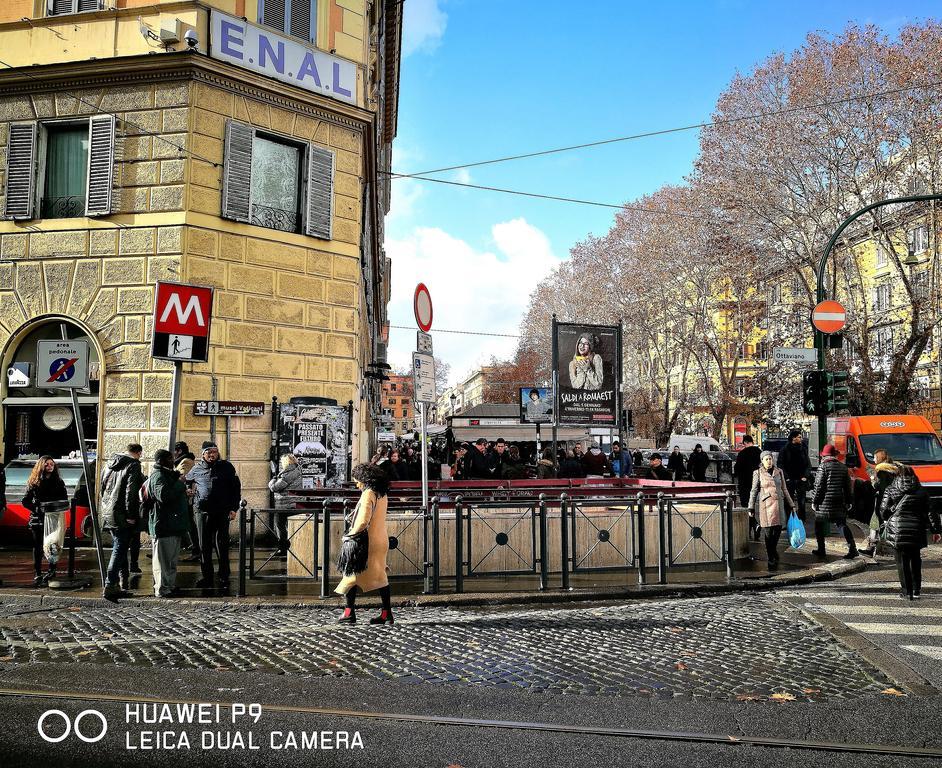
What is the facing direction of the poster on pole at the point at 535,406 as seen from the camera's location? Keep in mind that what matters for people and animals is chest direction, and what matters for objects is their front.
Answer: facing the viewer

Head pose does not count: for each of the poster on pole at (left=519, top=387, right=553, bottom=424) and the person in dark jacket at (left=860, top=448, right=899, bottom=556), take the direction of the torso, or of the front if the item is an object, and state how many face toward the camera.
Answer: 1

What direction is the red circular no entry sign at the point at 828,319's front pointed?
toward the camera

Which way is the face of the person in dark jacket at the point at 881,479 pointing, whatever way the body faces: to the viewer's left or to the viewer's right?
to the viewer's left

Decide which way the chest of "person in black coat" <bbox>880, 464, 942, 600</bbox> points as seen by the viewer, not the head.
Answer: away from the camera

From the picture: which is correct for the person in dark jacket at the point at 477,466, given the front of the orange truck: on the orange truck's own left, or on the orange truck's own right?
on the orange truck's own right

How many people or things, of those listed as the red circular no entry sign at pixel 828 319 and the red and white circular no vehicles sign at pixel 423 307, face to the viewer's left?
0

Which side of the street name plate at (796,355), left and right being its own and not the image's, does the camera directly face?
front

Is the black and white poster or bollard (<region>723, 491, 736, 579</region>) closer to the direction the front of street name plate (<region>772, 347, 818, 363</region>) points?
the bollard

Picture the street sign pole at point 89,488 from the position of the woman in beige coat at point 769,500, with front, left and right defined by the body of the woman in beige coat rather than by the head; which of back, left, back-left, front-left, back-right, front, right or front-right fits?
front-right

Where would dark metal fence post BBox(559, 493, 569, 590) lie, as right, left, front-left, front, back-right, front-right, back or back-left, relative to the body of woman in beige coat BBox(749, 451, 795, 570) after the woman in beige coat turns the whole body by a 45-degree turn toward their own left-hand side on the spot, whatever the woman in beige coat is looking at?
right
